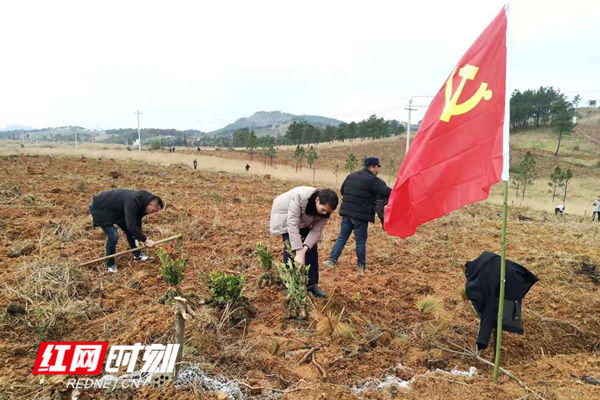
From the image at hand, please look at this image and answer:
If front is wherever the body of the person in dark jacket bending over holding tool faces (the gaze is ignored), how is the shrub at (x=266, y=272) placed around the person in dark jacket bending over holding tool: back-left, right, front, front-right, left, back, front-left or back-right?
front-right

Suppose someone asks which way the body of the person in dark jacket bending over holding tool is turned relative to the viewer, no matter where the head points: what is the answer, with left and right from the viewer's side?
facing to the right of the viewer
